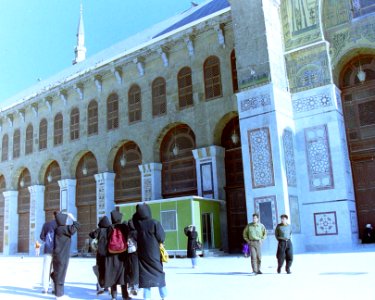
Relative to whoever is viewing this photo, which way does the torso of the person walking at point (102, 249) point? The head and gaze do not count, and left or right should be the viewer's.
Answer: facing away from the viewer

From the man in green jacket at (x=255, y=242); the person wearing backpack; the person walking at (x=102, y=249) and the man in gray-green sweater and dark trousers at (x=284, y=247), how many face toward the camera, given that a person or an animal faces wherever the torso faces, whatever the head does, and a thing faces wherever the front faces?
2

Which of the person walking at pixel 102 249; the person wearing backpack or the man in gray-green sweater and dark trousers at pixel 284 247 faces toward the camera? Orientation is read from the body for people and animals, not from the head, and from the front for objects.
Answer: the man in gray-green sweater and dark trousers

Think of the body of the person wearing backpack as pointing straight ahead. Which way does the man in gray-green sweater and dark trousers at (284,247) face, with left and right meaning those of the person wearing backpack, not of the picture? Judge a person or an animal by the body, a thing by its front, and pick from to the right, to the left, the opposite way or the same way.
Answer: the opposite way

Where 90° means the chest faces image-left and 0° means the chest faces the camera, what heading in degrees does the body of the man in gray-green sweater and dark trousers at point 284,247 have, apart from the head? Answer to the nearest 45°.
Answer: approximately 0°

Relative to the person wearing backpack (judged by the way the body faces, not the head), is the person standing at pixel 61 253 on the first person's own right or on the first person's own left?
on the first person's own left

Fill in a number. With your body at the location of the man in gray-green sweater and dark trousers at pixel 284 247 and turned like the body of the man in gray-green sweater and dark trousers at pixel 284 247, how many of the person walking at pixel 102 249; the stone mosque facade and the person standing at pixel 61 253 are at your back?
1

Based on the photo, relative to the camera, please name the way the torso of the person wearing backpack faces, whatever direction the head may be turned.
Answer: away from the camera

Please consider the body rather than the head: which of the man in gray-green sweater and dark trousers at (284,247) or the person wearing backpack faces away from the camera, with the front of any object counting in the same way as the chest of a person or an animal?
the person wearing backpack

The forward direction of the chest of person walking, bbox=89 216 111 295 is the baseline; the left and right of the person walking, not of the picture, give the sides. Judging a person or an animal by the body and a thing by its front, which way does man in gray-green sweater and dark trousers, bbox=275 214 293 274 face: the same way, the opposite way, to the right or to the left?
the opposite way

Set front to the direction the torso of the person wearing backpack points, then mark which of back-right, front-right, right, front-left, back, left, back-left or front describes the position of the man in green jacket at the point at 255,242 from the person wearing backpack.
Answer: front-right

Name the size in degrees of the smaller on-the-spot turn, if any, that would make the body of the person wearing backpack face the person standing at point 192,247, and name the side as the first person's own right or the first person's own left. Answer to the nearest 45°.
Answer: approximately 45° to the first person's own right

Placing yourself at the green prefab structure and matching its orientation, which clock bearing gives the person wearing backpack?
The person wearing backpack is roughly at 2 o'clock from the green prefab structure.

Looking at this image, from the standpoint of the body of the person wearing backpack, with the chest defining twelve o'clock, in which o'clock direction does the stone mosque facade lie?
The stone mosque facade is roughly at 1 o'clock from the person wearing backpack.

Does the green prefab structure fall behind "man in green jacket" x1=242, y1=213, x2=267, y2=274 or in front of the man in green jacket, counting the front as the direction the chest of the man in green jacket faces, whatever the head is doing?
behind

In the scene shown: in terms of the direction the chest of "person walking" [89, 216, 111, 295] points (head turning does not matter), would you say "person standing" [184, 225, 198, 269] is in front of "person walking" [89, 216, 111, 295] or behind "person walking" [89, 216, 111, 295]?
in front
